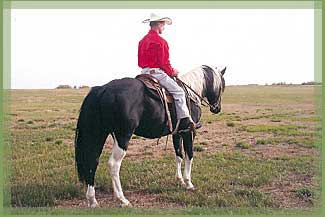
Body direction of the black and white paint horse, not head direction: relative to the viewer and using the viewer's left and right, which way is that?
facing away from the viewer and to the right of the viewer

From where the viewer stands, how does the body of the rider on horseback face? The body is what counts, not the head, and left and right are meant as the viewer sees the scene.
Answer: facing away from the viewer and to the right of the viewer
